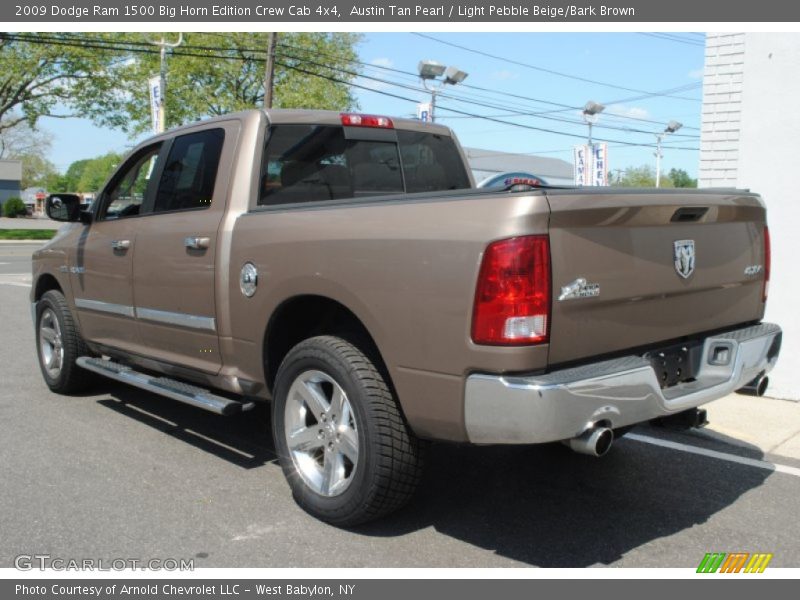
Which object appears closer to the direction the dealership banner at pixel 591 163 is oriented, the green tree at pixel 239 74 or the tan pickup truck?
the tan pickup truck

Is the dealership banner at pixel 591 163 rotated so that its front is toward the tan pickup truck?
yes

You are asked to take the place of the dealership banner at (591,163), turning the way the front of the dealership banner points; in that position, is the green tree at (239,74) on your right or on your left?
on your right

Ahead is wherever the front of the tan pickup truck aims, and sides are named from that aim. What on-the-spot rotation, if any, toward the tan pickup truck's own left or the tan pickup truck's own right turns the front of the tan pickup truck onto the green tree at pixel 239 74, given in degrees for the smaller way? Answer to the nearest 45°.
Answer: approximately 45° to the tan pickup truck's own right

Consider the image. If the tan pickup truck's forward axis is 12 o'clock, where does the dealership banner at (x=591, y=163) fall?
The dealership banner is roughly at 2 o'clock from the tan pickup truck.

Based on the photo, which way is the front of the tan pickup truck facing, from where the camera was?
facing away from the viewer and to the left of the viewer

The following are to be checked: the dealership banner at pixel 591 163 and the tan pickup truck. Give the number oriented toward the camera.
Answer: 1

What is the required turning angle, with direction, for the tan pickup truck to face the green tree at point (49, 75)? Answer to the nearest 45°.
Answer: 0° — it already faces it

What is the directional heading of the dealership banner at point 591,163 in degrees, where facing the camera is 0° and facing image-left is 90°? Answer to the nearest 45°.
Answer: approximately 0°

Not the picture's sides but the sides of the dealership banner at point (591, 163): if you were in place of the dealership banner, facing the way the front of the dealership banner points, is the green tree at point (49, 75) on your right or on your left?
on your right
